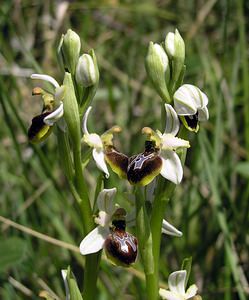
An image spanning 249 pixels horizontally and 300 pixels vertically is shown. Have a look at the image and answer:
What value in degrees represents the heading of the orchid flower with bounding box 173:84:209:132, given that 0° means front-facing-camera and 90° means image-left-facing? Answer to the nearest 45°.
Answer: approximately 315°
